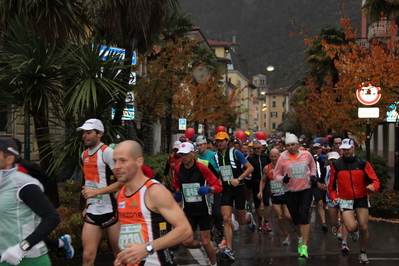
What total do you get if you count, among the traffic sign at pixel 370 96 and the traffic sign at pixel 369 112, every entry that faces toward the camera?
2

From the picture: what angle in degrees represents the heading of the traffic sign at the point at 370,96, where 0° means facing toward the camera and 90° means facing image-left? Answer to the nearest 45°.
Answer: approximately 0°

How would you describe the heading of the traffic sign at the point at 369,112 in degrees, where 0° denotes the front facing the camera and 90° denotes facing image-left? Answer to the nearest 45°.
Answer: approximately 0°

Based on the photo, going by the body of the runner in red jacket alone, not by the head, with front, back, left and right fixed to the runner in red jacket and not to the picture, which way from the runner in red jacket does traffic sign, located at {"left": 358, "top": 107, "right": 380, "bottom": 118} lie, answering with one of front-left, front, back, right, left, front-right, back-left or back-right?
back

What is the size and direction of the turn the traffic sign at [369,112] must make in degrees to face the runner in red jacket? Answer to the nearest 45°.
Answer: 0° — it already faces them

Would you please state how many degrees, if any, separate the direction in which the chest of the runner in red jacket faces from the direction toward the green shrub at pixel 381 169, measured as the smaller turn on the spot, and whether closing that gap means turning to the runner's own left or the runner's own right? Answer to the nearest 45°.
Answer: approximately 180°

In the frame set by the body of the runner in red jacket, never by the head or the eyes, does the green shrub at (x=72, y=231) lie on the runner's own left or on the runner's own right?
on the runner's own right
